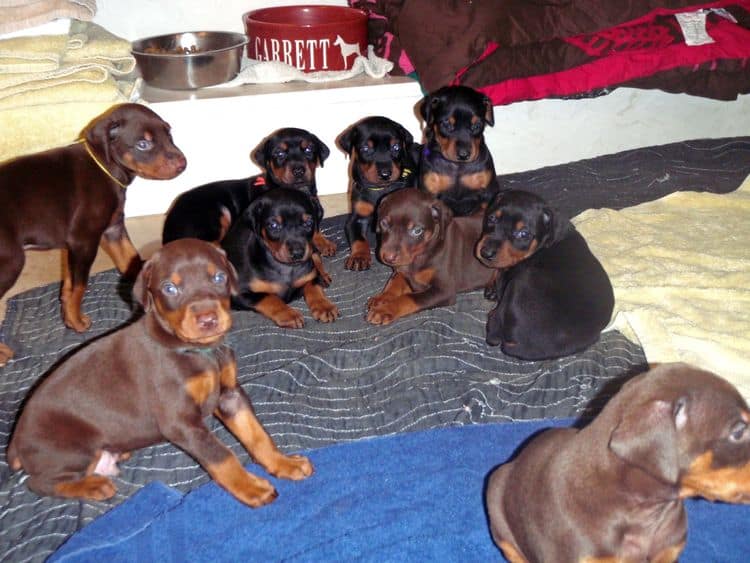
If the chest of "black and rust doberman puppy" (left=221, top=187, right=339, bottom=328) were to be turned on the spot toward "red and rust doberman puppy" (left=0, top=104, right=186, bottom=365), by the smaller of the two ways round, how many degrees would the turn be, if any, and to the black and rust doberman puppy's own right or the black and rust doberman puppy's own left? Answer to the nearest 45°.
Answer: approximately 135° to the black and rust doberman puppy's own right

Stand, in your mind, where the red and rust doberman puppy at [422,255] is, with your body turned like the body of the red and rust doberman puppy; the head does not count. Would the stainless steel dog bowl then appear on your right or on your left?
on your right

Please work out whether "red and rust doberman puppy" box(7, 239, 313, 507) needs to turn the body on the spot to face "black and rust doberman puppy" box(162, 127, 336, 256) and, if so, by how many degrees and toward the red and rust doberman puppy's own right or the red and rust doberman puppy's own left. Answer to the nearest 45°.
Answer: approximately 135° to the red and rust doberman puppy's own left

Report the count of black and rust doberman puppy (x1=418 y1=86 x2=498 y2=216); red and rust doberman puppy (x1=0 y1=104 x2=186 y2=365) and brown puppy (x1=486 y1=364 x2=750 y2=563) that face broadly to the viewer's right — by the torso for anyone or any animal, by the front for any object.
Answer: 2

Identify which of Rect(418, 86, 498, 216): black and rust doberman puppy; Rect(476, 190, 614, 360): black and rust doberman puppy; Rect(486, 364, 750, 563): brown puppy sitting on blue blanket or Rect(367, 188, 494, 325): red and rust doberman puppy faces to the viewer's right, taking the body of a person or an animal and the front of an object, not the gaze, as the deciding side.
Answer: the brown puppy sitting on blue blanket

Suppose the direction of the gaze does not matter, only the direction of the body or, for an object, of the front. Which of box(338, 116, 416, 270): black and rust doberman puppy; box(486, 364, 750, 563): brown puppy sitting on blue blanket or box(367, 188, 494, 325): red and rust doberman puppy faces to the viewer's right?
the brown puppy sitting on blue blanket

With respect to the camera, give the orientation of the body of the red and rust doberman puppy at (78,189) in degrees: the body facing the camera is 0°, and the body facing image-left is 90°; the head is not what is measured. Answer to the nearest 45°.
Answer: approximately 270°

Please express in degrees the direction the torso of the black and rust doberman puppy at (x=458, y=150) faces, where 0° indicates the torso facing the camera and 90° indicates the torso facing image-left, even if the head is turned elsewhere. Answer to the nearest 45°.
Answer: approximately 0°

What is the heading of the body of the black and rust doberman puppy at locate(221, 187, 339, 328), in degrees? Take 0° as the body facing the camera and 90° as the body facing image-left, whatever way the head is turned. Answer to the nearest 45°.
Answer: approximately 315°

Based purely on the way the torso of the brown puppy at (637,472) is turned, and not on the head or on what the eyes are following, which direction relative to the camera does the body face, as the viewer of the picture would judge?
to the viewer's right
